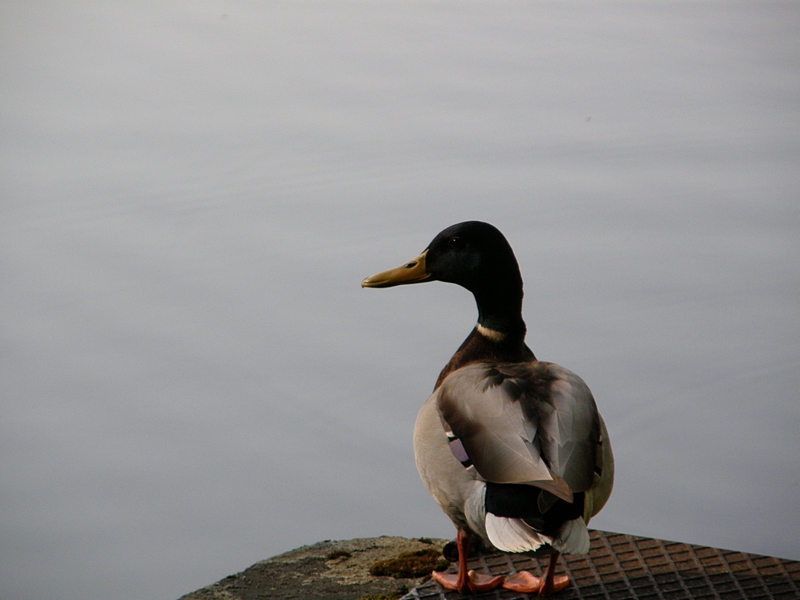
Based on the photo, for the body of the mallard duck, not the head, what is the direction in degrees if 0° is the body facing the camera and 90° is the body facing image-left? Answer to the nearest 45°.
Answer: approximately 135°
